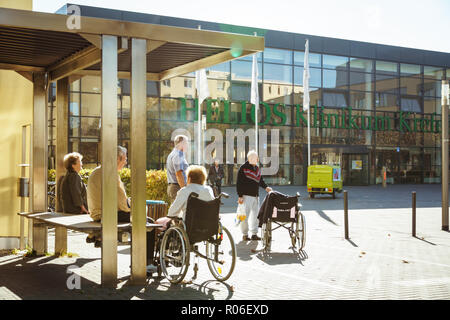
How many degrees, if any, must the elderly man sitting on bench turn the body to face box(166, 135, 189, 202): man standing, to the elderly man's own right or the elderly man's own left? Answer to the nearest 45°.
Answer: approximately 45° to the elderly man's own left

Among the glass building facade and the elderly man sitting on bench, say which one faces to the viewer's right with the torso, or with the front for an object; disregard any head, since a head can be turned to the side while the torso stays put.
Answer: the elderly man sitting on bench

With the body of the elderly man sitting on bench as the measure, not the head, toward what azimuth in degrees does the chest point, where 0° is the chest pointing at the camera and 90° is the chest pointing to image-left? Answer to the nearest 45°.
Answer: approximately 270°

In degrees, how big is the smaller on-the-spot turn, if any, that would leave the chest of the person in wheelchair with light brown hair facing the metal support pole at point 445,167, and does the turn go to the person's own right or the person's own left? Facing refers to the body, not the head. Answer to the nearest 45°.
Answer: approximately 90° to the person's own right

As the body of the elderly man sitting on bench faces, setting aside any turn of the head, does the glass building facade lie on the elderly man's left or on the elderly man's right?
on the elderly man's left

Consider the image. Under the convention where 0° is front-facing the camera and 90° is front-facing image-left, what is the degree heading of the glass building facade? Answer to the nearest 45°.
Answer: approximately 0°

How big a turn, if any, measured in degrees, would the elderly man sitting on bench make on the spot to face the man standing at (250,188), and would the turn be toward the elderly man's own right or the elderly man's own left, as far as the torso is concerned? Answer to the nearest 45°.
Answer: approximately 45° to the elderly man's own left

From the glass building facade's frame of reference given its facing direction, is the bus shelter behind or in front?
in front
